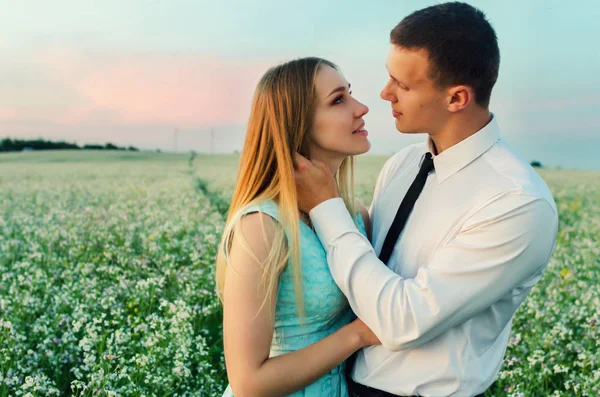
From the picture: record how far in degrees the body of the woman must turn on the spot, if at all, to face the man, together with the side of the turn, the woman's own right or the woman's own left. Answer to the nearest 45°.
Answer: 0° — they already face them

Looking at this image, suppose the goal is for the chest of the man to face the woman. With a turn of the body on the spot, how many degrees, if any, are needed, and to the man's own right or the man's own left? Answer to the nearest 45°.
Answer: approximately 45° to the man's own right

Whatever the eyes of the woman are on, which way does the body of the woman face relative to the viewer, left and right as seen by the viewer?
facing to the right of the viewer

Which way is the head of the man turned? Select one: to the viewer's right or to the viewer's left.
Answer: to the viewer's left

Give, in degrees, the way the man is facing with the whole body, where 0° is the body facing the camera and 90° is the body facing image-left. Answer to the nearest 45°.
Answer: approximately 45°

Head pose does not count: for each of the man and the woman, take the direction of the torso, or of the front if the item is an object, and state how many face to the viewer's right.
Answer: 1

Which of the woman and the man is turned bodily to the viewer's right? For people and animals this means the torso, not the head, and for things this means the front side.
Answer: the woman
